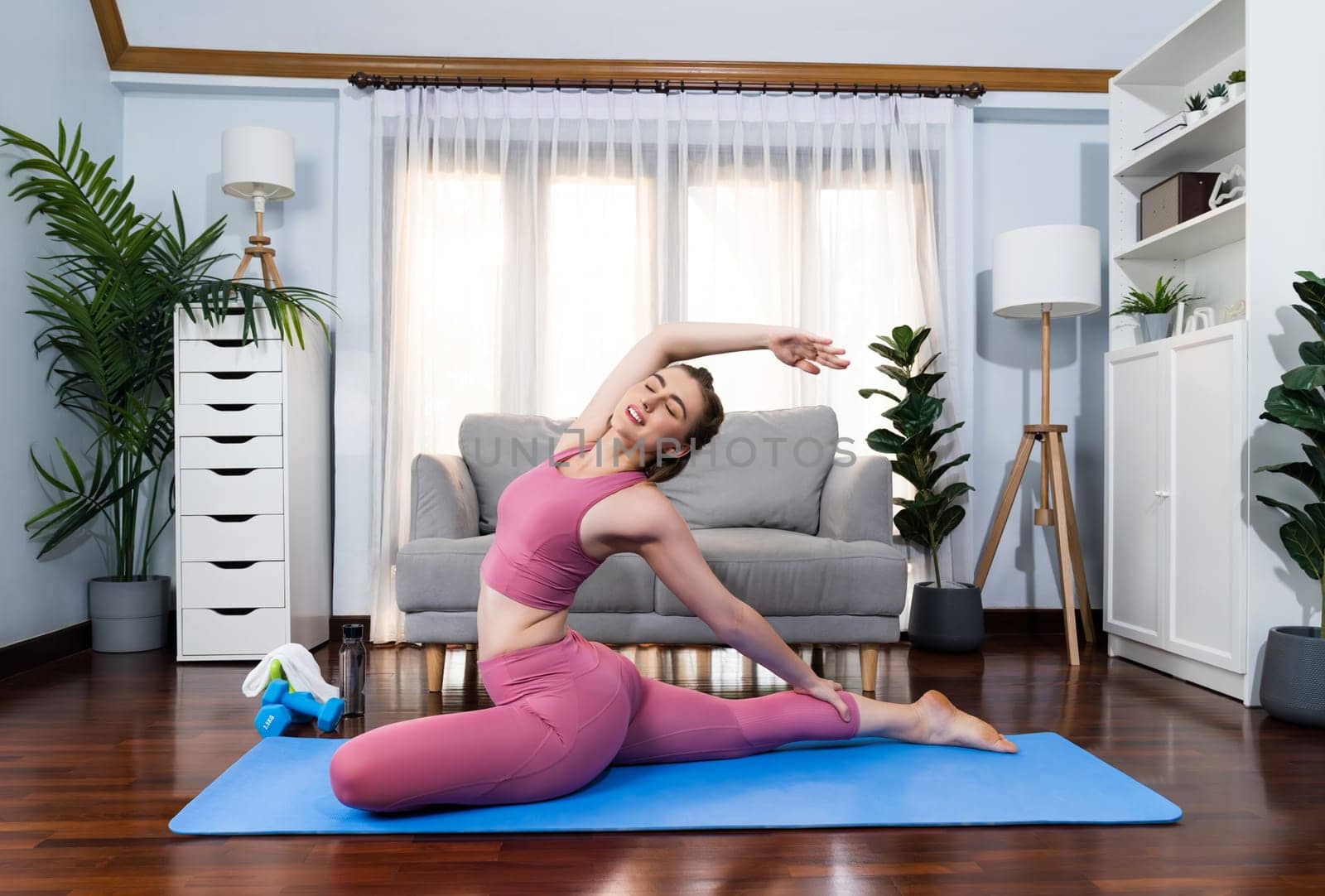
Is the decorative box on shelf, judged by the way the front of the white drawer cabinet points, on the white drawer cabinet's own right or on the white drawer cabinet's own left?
on the white drawer cabinet's own left

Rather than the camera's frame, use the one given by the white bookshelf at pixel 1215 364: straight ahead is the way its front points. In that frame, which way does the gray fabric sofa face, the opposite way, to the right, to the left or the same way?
to the left

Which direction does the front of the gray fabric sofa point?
toward the camera

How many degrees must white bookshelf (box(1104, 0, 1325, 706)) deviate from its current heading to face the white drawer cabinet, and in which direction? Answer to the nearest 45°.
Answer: approximately 45° to its right

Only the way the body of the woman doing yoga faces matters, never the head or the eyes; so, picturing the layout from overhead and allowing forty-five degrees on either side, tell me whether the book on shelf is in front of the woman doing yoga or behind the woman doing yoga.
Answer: behind

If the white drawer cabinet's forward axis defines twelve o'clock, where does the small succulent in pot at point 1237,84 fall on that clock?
The small succulent in pot is roughly at 10 o'clock from the white drawer cabinet.

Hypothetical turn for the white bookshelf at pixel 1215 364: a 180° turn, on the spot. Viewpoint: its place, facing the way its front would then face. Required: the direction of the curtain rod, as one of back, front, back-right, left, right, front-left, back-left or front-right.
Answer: back-left

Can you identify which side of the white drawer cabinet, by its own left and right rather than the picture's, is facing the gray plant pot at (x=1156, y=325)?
left

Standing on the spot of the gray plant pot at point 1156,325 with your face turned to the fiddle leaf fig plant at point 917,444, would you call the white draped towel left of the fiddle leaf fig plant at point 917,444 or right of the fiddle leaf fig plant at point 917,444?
left

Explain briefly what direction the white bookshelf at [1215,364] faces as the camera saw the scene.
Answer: facing the viewer and to the left of the viewer

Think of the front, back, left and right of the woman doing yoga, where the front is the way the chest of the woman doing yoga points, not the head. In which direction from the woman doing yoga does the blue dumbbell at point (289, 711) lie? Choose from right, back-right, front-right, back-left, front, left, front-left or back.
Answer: front-right
